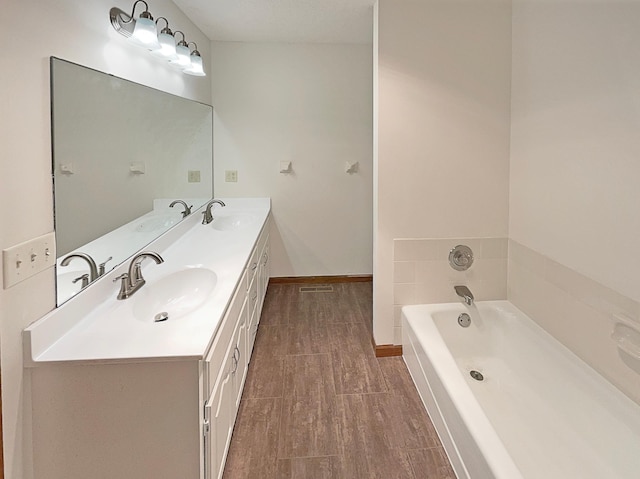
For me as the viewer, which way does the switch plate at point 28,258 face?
facing the viewer and to the right of the viewer

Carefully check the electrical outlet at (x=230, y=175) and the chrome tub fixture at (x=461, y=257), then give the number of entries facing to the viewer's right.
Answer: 0

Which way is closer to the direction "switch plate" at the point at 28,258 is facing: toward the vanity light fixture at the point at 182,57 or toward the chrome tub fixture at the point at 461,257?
the chrome tub fixture

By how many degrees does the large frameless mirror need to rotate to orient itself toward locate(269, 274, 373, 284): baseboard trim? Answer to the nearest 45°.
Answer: approximately 90° to its left

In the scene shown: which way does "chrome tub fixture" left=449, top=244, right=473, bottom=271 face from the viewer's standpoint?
toward the camera

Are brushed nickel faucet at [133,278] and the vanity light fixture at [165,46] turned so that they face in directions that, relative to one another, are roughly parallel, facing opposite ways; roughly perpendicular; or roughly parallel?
roughly parallel

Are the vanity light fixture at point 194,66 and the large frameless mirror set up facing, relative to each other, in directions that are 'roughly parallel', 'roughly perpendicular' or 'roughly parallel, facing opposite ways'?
roughly parallel

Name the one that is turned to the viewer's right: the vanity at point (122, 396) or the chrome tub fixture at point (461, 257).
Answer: the vanity

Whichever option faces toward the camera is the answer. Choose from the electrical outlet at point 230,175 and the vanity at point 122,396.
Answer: the electrical outlet

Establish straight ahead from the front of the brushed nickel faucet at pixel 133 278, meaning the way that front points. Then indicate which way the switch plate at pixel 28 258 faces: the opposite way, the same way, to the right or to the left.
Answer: the same way

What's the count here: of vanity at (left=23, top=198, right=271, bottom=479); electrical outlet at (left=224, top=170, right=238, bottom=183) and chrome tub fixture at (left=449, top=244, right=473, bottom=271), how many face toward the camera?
2

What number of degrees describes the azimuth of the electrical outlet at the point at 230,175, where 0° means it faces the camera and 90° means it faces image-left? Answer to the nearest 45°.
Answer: approximately 0°

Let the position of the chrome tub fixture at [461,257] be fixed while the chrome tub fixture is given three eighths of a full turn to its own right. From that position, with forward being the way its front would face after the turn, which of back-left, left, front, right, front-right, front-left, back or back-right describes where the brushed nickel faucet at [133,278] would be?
left

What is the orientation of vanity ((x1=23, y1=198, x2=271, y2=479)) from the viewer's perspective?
to the viewer's right

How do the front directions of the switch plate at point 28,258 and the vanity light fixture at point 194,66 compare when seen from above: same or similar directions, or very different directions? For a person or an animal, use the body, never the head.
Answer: same or similar directions
